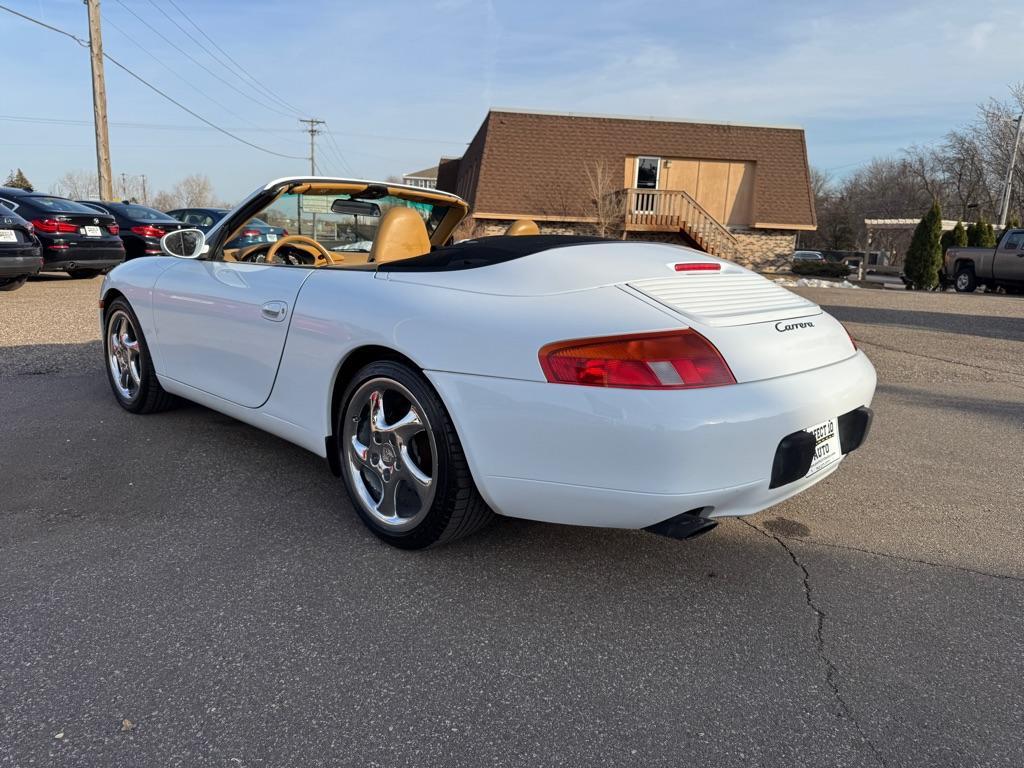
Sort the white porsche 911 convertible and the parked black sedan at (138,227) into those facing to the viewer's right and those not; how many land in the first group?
0

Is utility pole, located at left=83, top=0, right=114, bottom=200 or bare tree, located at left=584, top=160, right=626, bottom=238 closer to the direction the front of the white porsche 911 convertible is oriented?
the utility pole

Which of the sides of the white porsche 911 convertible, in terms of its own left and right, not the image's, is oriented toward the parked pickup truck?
right

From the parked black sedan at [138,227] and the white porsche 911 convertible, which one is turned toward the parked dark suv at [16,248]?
the white porsche 911 convertible

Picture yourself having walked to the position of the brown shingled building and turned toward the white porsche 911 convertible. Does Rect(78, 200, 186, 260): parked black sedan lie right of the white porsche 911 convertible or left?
right

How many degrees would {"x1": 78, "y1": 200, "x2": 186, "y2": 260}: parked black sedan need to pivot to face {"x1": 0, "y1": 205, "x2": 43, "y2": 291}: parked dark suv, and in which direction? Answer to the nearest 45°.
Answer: approximately 135° to its left

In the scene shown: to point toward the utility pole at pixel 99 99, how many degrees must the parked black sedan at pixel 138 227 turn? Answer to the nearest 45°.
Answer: approximately 45° to its right

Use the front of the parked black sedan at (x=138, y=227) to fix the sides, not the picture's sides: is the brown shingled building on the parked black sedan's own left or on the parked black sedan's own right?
on the parked black sedan's own right

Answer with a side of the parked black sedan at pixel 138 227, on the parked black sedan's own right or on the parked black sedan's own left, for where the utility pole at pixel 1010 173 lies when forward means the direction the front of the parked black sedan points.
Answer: on the parked black sedan's own right

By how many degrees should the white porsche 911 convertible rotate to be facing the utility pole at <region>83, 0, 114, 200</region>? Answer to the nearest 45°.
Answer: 0° — it already faces it

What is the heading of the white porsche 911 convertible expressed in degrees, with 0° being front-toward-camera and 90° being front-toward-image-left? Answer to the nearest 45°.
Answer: approximately 135°

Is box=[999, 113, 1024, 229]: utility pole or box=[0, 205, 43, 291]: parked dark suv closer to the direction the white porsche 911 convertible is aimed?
the parked dark suv
